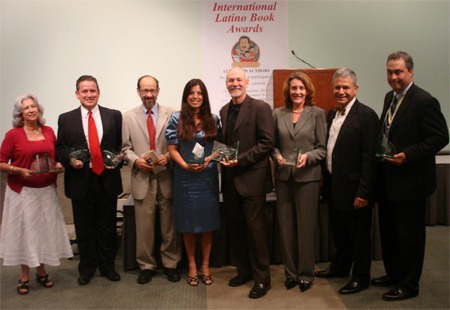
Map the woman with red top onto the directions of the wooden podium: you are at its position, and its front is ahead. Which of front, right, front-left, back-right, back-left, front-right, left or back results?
front-right

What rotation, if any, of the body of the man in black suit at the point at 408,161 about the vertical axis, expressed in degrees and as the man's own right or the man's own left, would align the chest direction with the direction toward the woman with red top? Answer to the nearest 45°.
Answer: approximately 45° to the man's own right

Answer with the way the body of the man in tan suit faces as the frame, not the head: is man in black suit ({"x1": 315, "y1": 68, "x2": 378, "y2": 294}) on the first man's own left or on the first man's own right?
on the first man's own left

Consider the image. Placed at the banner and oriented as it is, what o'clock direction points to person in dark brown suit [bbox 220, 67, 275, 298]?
The person in dark brown suit is roughly at 12 o'clock from the banner.

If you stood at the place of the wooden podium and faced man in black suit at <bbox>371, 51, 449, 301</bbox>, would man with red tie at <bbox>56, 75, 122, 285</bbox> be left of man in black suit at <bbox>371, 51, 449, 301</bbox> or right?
right

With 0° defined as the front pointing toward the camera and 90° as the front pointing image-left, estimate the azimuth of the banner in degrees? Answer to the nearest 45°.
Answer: approximately 0°

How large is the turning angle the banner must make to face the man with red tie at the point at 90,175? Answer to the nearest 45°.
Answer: approximately 45° to its right

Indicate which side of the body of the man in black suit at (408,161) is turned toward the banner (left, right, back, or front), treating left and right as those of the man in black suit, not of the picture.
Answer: right

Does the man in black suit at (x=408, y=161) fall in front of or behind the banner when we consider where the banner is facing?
in front

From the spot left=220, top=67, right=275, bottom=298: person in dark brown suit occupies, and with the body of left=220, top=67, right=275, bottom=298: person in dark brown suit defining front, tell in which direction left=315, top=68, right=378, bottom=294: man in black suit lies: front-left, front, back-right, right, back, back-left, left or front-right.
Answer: back-left
